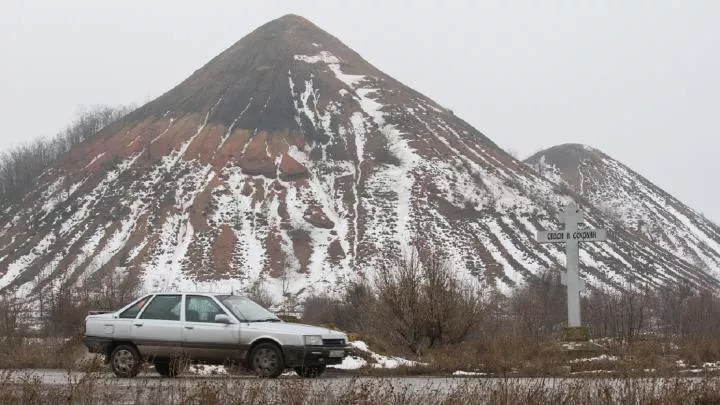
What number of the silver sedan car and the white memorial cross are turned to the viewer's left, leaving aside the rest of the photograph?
0

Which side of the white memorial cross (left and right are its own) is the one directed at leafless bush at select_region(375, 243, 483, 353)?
right

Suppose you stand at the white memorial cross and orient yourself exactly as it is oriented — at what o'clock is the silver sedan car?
The silver sedan car is roughly at 1 o'clock from the white memorial cross.

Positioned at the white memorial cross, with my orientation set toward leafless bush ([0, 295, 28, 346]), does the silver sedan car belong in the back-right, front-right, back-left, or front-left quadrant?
front-left

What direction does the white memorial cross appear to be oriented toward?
toward the camera

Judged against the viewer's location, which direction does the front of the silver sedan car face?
facing the viewer and to the right of the viewer

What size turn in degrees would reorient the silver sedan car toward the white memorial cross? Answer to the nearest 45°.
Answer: approximately 90° to its left

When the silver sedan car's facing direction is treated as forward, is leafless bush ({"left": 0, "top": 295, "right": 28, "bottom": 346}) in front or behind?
behind

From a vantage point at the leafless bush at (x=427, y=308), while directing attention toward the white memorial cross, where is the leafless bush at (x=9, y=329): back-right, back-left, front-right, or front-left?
back-left

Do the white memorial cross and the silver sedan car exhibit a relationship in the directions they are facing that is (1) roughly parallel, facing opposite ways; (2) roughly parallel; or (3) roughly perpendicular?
roughly perpendicular
